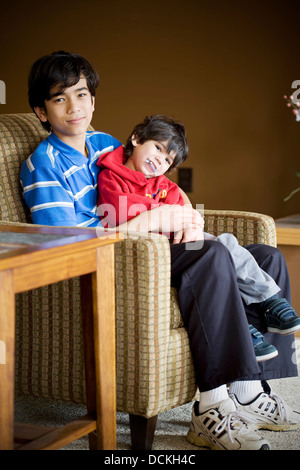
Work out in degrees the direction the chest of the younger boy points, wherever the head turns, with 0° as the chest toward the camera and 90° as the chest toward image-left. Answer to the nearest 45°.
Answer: approximately 315°

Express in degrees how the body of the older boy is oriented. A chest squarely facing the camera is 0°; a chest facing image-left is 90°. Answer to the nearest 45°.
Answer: approximately 315°

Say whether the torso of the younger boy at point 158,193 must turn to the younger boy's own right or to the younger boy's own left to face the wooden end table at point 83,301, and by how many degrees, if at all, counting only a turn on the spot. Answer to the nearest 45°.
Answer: approximately 45° to the younger boy's own right
